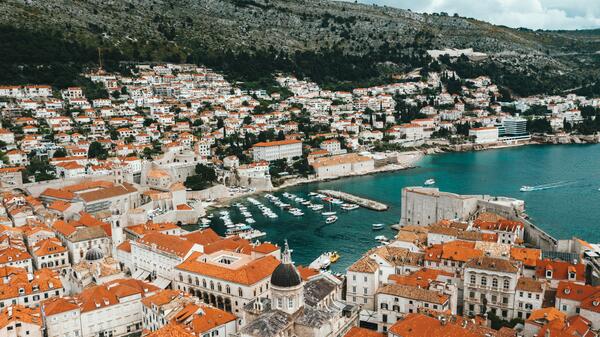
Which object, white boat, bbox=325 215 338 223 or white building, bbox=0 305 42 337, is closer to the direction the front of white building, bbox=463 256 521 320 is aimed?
the white building

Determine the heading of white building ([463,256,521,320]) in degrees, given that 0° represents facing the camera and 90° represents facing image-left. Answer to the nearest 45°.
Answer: approximately 0°

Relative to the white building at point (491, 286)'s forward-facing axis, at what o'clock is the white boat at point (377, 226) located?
The white boat is roughly at 5 o'clock from the white building.

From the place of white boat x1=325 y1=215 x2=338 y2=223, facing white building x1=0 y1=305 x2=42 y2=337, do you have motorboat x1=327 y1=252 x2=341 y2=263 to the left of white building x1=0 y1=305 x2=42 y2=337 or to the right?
left

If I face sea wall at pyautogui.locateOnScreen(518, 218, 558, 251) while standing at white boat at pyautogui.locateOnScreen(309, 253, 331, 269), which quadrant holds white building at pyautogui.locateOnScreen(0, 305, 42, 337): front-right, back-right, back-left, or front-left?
back-right

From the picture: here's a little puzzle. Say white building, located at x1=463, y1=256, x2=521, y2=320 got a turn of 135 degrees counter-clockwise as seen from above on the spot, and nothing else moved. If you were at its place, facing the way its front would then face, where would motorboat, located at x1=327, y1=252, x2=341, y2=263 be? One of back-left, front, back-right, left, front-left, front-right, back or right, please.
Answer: left

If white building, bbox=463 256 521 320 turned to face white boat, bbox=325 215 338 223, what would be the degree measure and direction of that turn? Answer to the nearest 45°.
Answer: approximately 135° to its right

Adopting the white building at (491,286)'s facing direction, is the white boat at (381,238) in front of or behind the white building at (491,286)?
behind

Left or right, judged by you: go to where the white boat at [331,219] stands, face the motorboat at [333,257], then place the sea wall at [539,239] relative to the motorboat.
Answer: left

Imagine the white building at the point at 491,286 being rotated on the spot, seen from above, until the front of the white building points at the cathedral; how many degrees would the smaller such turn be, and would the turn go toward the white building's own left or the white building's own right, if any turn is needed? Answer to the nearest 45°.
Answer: approximately 45° to the white building's own right

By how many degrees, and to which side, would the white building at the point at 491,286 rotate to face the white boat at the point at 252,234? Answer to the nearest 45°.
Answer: approximately 135° to its right

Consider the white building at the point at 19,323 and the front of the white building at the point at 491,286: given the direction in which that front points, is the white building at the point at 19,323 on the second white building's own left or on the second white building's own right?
on the second white building's own right

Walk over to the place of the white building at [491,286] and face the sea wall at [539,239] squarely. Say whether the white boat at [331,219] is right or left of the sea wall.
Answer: left
